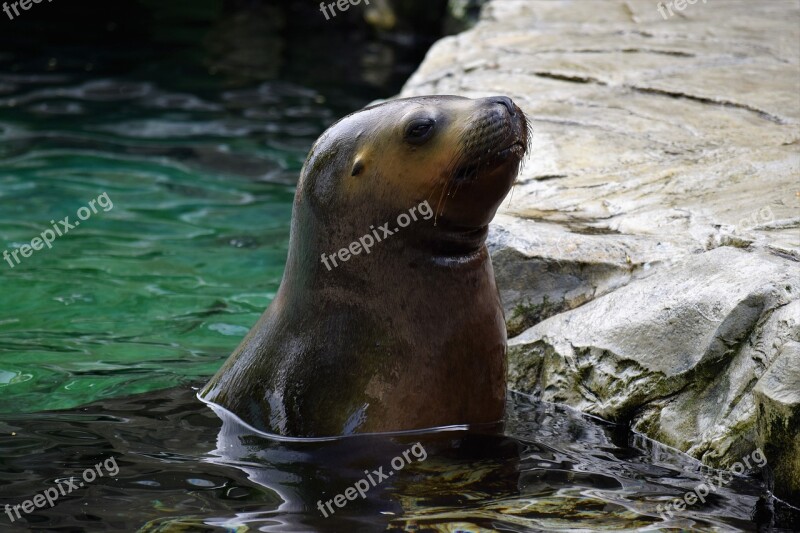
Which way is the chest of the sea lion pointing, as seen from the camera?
to the viewer's right

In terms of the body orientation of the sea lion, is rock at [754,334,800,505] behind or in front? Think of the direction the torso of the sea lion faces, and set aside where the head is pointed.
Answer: in front
